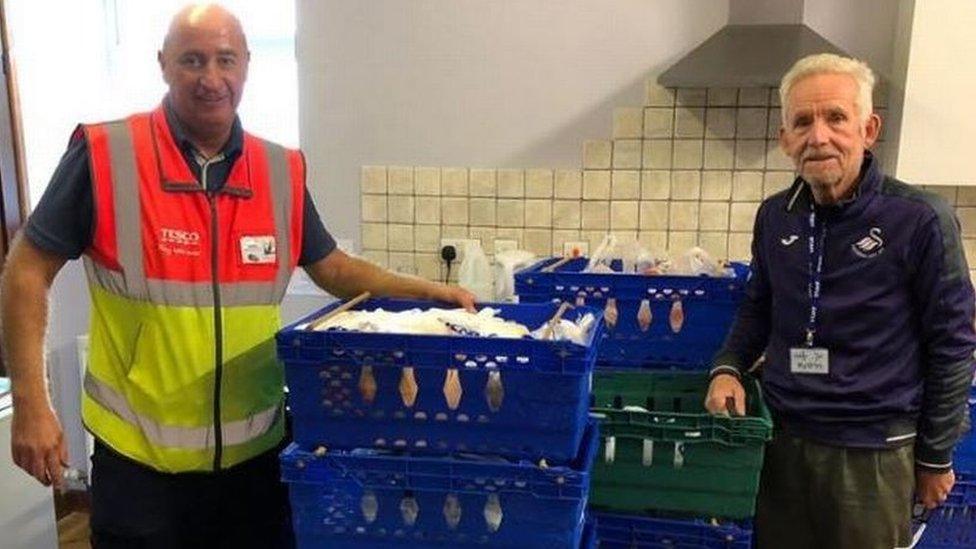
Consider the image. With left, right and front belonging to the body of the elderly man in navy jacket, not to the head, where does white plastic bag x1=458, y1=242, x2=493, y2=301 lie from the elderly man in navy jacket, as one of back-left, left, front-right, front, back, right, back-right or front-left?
right

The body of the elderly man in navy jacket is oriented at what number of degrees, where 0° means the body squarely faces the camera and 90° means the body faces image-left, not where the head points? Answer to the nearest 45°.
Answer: approximately 45°

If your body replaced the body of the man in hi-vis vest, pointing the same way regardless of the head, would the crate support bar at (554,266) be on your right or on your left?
on your left

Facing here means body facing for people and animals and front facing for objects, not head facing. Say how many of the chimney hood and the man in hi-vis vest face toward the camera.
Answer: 2

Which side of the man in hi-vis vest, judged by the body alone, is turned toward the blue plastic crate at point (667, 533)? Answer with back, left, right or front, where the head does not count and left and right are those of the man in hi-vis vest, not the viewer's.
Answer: left

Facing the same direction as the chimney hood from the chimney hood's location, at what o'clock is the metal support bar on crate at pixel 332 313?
The metal support bar on crate is roughly at 1 o'clock from the chimney hood.

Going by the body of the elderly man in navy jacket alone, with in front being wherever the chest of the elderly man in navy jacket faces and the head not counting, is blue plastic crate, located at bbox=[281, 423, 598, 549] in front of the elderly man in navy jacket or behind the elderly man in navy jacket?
in front

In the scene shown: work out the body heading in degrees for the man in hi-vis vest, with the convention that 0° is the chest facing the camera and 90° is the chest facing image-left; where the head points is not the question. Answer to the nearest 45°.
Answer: approximately 0°
